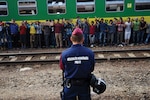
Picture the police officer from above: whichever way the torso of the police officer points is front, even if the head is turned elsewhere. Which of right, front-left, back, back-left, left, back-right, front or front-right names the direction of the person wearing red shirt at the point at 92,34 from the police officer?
front

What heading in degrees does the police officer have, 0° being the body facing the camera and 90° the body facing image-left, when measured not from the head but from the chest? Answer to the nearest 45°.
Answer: approximately 180°

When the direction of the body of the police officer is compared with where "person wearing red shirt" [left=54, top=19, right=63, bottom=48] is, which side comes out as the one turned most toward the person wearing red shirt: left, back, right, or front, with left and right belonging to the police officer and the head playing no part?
front

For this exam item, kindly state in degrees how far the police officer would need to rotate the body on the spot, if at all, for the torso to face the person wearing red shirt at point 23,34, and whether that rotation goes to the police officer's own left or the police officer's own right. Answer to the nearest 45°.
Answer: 0° — they already face them

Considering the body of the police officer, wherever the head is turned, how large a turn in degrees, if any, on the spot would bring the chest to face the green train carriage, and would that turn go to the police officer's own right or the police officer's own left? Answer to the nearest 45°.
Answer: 0° — they already face it

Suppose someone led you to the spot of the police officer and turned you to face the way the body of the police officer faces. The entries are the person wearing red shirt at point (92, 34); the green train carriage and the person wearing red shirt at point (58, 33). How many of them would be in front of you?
3
